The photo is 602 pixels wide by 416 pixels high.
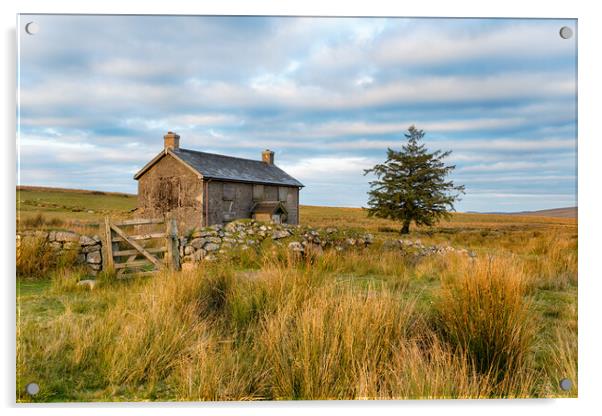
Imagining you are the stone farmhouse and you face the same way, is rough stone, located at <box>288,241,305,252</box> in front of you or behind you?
in front

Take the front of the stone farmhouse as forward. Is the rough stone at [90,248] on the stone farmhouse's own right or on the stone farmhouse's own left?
on the stone farmhouse's own right

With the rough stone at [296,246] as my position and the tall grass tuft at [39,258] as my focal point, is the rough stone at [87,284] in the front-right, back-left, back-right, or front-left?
front-left

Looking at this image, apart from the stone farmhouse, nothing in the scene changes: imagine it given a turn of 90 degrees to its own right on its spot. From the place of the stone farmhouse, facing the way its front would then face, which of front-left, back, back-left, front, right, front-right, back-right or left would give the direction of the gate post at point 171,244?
front-left

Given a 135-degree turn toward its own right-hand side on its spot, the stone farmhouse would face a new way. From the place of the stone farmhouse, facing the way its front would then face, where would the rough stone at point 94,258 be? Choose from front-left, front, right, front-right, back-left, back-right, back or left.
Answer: left

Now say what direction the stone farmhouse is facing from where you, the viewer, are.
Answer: facing the viewer and to the right of the viewer

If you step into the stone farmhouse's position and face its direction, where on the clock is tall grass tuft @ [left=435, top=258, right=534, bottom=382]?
The tall grass tuft is roughly at 1 o'clock from the stone farmhouse.

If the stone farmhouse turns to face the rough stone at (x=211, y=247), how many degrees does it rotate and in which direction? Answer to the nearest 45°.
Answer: approximately 45° to its right

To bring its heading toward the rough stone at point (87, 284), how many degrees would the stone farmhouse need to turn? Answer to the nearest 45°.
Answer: approximately 45° to its right
